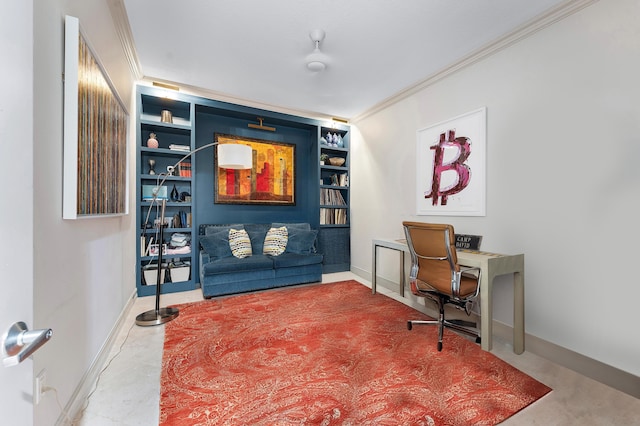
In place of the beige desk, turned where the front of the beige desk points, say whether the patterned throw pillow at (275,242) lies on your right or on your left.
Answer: on your right

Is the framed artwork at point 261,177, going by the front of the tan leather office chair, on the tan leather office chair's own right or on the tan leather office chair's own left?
on the tan leather office chair's own left

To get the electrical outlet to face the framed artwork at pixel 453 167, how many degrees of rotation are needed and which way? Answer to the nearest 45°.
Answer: approximately 45° to its left

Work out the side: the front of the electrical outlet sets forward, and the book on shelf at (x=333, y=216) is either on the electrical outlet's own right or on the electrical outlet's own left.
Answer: on the electrical outlet's own left

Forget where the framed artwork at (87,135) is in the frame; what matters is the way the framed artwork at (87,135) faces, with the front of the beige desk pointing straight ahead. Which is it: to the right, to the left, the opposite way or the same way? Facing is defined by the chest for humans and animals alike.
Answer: the opposite way

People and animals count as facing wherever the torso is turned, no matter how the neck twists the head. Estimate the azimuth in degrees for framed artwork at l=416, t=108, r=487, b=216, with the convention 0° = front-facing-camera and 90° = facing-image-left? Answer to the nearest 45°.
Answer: approximately 45°

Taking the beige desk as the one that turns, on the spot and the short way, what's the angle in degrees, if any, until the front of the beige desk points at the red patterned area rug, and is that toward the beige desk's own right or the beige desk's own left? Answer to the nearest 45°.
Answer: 0° — it already faces it

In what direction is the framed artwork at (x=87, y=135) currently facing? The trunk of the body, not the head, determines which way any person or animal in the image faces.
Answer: to the viewer's right

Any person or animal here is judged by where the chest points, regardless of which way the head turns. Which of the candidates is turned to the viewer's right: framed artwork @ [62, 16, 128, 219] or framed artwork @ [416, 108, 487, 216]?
framed artwork @ [62, 16, 128, 219]

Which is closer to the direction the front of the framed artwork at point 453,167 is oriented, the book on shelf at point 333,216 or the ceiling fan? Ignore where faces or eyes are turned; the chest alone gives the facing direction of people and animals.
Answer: the ceiling fan

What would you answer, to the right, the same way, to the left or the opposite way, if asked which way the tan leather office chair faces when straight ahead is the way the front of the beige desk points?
the opposite way

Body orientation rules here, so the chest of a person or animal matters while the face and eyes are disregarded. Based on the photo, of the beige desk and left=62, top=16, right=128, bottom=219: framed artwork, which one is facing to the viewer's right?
the framed artwork

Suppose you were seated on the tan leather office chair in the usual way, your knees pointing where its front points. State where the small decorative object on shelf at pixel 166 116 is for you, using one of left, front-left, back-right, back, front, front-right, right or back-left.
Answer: back-left
